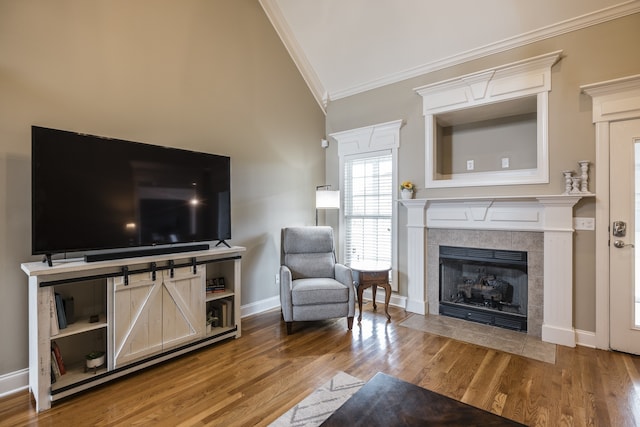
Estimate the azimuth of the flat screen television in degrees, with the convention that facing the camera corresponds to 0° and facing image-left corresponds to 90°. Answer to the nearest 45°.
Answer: approximately 315°

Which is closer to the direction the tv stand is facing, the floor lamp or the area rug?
the area rug

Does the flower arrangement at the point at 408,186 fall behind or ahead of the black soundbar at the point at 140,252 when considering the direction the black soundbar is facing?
ahead

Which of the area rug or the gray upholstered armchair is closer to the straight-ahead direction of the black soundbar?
the area rug

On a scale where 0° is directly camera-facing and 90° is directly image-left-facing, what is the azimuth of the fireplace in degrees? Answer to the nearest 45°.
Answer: approximately 45°
